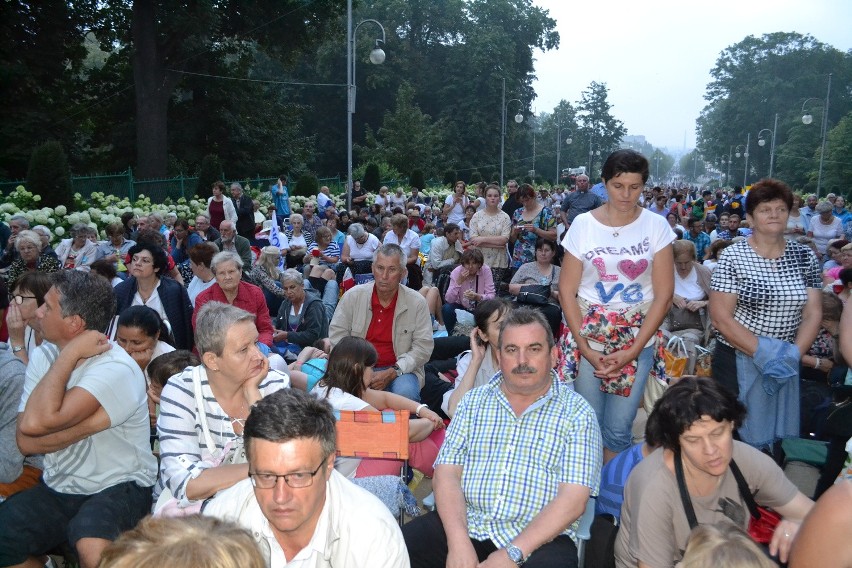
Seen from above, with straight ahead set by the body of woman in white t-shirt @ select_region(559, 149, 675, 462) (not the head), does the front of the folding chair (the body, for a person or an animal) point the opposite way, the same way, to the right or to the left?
the opposite way

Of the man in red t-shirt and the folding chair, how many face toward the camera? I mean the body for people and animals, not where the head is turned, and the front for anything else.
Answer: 1

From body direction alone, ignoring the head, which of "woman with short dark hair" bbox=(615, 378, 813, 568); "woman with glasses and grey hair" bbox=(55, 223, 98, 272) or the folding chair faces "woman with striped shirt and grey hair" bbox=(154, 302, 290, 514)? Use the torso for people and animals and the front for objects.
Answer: "woman with glasses and grey hair" bbox=(55, 223, 98, 272)

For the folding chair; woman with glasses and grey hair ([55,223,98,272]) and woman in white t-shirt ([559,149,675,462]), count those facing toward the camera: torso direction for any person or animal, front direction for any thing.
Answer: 2

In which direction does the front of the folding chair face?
away from the camera

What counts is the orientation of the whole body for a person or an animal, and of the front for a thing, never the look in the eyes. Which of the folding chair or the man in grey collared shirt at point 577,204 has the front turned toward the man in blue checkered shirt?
the man in grey collared shirt

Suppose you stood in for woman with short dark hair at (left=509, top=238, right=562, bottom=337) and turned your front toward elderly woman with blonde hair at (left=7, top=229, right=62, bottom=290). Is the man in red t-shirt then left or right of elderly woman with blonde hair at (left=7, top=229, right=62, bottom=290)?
left

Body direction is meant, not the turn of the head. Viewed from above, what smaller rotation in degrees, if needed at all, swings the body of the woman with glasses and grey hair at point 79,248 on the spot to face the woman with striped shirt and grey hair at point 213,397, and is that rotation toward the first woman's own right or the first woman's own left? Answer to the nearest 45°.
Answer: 0° — they already face them

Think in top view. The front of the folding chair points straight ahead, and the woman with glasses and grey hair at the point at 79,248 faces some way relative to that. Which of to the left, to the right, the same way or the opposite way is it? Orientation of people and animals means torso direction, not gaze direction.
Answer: the opposite way

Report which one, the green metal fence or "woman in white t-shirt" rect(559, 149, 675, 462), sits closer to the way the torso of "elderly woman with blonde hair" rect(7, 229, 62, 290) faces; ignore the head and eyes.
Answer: the woman in white t-shirt

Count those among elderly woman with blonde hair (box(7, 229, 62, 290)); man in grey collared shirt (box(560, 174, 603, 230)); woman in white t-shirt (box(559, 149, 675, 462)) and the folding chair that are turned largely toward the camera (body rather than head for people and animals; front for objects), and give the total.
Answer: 3

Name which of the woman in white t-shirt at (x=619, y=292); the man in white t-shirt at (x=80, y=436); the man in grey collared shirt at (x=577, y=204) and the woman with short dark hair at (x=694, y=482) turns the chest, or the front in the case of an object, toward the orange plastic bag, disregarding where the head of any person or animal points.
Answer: the man in grey collared shirt at (x=577, y=204)

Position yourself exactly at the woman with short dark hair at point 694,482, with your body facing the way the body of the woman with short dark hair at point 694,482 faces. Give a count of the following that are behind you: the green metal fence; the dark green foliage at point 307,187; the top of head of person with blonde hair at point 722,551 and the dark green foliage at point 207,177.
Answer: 3
